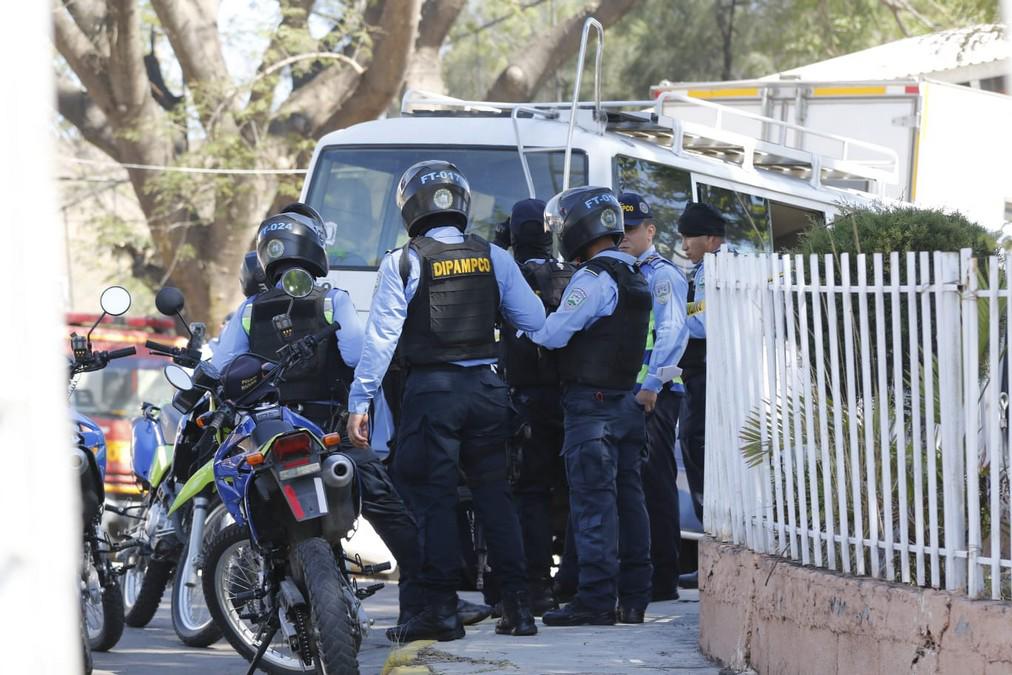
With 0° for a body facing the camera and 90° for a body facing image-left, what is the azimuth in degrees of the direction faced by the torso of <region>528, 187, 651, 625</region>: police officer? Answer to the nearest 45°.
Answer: approximately 135°

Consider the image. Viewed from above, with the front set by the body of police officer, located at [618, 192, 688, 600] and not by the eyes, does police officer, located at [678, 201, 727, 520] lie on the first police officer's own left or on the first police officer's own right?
on the first police officer's own right

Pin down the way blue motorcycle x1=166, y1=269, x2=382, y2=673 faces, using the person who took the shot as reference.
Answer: facing away from the viewer and to the left of the viewer

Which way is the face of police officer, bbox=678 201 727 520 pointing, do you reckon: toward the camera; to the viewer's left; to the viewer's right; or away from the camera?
to the viewer's left

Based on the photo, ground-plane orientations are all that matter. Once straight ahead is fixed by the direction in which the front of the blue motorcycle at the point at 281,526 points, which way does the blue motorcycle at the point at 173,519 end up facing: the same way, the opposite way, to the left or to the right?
the opposite way

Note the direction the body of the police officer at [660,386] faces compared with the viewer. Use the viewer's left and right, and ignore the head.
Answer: facing to the left of the viewer

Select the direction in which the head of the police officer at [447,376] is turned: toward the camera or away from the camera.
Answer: away from the camera

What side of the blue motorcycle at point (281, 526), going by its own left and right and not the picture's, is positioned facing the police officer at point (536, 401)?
right

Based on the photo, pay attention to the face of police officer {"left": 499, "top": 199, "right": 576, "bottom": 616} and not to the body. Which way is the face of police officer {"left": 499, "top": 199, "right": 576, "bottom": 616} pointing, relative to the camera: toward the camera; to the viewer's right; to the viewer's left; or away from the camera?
away from the camera

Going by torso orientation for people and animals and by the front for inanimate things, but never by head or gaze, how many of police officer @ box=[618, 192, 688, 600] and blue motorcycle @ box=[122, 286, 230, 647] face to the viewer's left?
1
